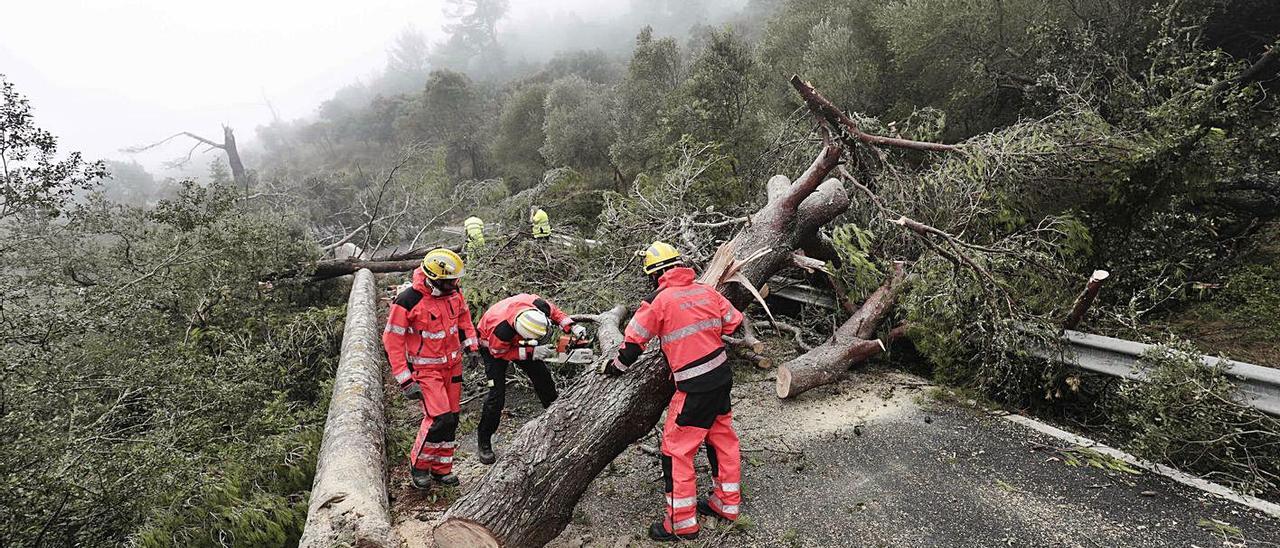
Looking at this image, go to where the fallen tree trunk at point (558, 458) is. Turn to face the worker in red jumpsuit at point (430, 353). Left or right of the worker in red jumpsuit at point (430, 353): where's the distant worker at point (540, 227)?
right

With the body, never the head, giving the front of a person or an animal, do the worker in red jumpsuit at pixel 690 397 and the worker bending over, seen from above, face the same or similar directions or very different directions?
very different directions

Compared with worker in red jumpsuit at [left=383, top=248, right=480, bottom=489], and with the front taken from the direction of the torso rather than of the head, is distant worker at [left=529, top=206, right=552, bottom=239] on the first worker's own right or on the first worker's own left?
on the first worker's own left

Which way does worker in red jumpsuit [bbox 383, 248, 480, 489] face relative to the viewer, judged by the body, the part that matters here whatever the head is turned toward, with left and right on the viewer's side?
facing the viewer and to the right of the viewer

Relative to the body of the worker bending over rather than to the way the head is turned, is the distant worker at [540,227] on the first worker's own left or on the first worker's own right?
on the first worker's own left

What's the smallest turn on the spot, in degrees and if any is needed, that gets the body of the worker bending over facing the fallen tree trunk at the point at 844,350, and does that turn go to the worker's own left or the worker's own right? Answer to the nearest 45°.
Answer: approximately 45° to the worker's own left

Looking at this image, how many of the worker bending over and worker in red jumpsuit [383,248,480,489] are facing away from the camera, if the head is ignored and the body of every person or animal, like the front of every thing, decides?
0

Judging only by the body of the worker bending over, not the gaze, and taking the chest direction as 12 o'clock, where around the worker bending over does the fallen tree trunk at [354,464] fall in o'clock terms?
The fallen tree trunk is roughly at 4 o'clock from the worker bending over.

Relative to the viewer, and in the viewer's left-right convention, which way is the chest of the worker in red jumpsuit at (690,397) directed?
facing away from the viewer and to the left of the viewer

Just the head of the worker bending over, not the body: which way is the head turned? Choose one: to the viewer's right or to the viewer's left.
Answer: to the viewer's right

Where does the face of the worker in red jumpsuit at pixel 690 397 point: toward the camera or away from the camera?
away from the camera

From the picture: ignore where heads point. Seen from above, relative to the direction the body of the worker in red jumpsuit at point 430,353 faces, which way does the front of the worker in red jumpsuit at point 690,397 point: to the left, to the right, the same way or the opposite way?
the opposite way
